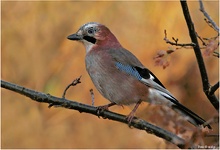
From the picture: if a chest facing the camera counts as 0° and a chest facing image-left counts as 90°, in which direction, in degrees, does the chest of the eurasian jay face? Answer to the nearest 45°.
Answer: approximately 90°

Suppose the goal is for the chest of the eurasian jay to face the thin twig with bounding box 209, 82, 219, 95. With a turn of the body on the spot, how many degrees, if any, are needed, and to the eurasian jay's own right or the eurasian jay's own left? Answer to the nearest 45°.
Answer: approximately 135° to the eurasian jay's own left
